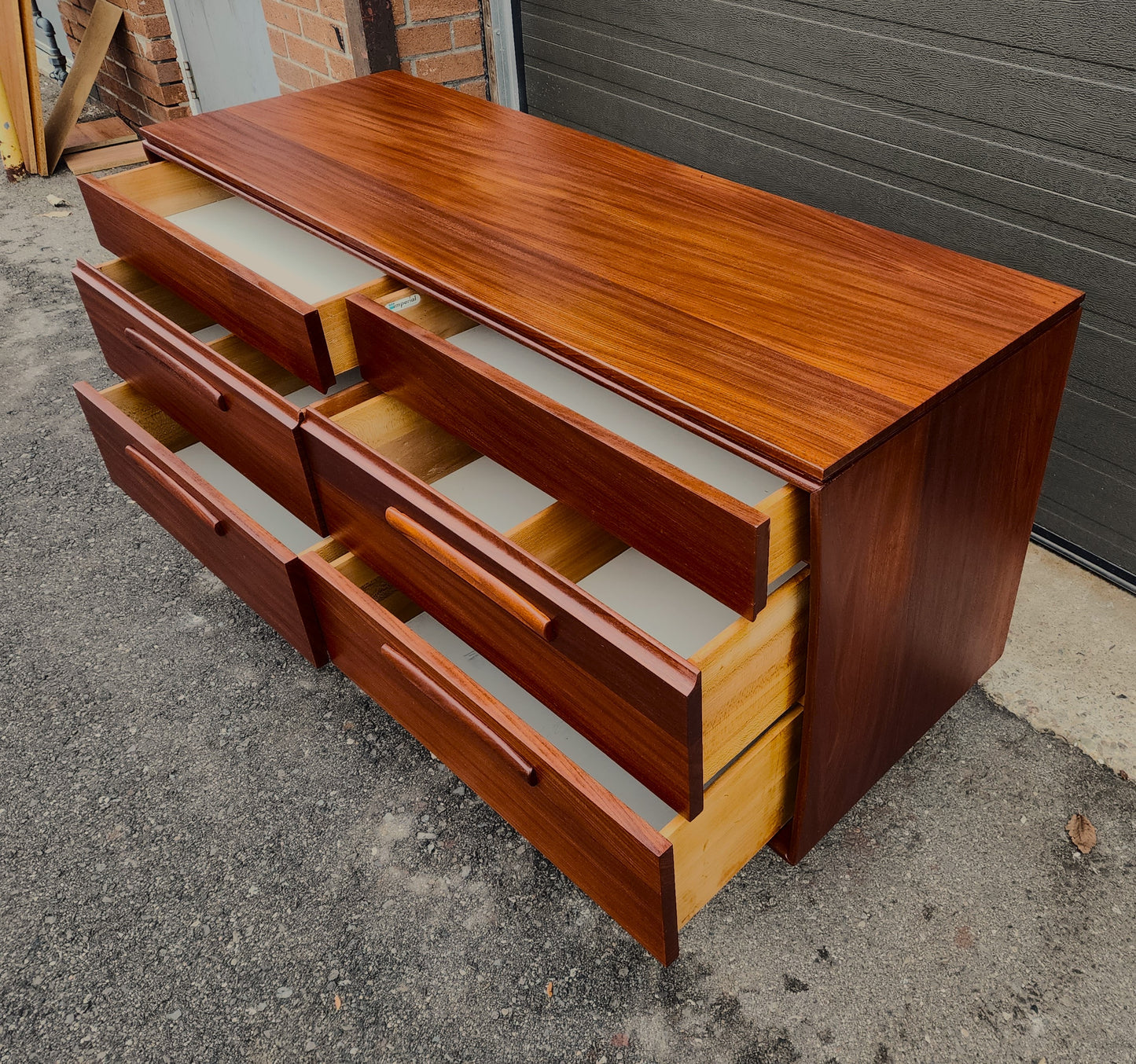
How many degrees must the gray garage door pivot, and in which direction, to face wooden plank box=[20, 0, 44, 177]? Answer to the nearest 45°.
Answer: approximately 90° to its right

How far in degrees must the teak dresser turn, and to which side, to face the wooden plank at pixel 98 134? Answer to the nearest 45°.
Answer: approximately 90° to its right

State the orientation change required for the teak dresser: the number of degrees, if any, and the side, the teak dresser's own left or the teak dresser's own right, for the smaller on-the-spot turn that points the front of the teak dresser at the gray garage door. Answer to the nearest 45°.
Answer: approximately 180°

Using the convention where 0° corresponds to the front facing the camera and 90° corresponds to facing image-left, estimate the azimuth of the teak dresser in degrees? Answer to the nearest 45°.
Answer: approximately 45°

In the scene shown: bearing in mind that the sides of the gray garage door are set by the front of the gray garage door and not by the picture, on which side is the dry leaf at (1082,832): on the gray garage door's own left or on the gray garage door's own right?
on the gray garage door's own left

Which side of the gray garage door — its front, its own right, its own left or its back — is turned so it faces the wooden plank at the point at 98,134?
right

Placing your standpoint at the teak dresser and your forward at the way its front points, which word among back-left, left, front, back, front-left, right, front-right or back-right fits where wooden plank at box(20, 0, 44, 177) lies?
right

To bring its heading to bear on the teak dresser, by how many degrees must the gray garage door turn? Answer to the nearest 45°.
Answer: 0° — it already faces it

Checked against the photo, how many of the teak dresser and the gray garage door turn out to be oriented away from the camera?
0

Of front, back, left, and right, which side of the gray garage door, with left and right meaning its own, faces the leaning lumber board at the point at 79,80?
right

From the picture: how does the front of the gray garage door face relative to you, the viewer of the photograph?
facing the viewer and to the left of the viewer
